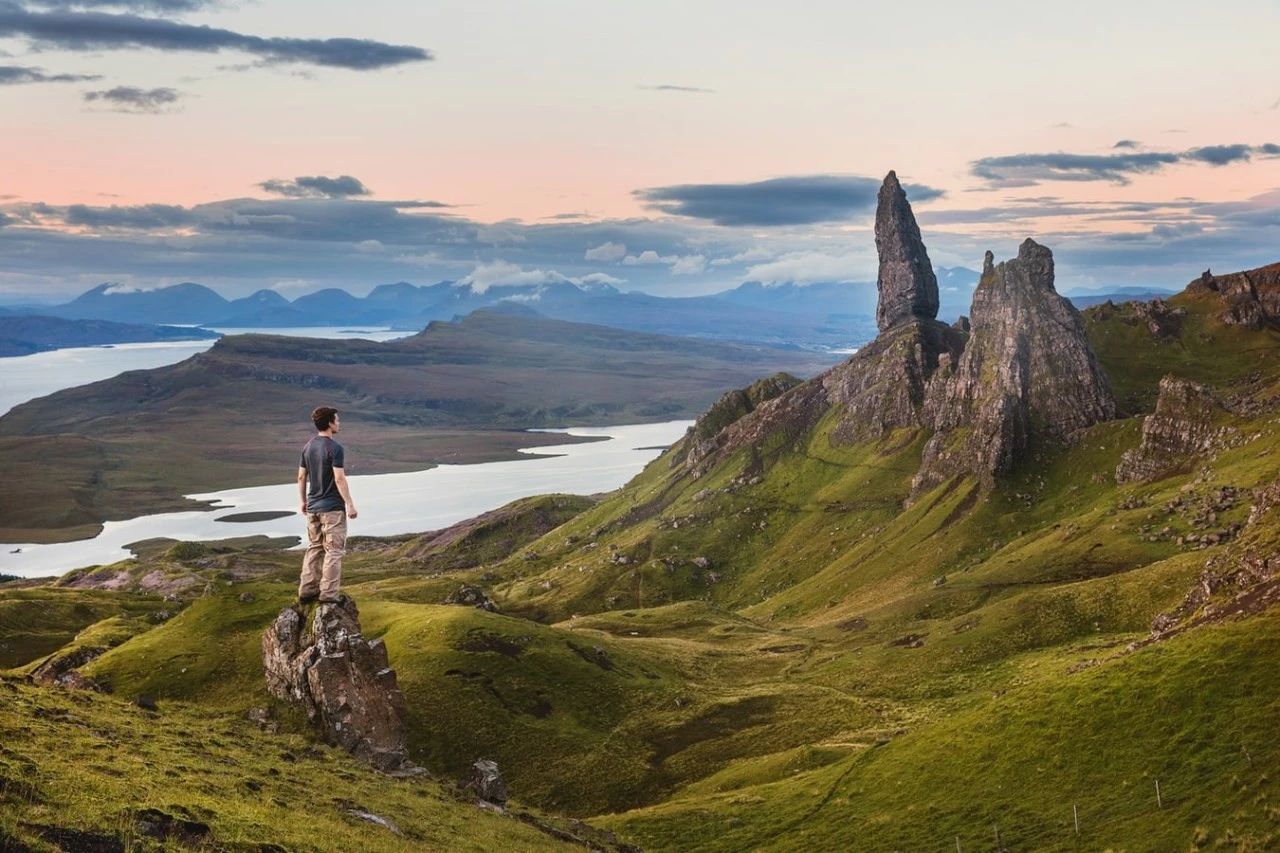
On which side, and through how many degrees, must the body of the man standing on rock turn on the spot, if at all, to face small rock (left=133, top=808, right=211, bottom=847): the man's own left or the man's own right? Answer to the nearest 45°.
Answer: approximately 135° to the man's own right

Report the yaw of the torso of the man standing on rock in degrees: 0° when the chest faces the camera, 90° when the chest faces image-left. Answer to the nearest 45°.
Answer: approximately 225°

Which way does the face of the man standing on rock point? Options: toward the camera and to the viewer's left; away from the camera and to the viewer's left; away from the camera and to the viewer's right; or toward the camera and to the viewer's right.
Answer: away from the camera and to the viewer's right
